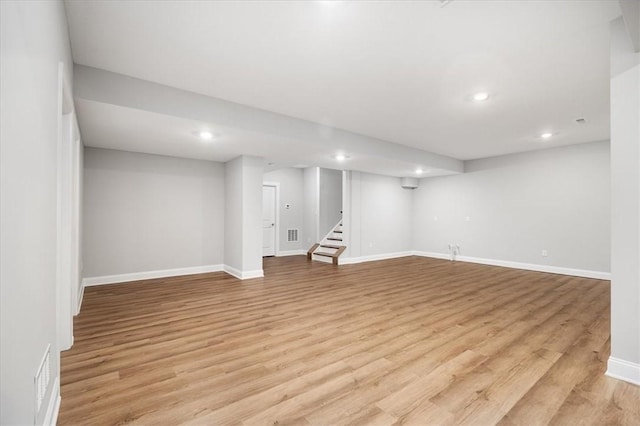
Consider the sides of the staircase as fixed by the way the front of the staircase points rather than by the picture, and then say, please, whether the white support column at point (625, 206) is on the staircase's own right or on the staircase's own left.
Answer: on the staircase's own left

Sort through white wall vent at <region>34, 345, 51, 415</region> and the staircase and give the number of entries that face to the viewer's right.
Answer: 1

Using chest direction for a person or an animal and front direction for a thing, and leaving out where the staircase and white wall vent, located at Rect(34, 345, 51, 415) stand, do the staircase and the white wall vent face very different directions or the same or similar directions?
very different directions

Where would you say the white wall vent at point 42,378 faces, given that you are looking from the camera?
facing to the right of the viewer

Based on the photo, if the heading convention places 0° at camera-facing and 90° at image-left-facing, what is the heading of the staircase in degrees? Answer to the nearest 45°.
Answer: approximately 45°

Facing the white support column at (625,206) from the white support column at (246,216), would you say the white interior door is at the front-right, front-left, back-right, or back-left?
back-left

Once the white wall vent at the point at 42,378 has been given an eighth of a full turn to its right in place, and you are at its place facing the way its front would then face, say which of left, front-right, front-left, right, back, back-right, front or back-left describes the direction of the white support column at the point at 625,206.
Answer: front

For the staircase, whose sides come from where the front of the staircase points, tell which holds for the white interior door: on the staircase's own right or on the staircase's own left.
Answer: on the staircase's own right

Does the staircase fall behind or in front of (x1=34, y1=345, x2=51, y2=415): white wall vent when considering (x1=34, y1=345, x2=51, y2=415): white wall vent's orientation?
in front

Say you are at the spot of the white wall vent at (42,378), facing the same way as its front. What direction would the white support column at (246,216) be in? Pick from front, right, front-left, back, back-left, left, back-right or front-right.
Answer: front-left

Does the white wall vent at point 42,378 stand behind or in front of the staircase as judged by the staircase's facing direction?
in front
